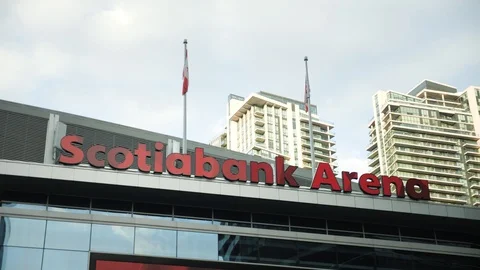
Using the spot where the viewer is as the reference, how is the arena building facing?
facing the viewer and to the right of the viewer
